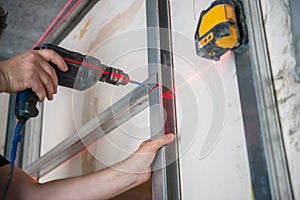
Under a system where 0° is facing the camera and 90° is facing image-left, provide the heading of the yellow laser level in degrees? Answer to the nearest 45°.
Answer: approximately 45°
